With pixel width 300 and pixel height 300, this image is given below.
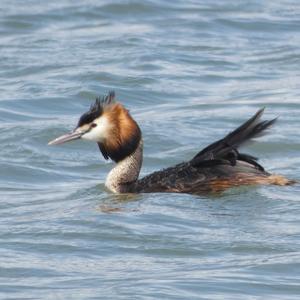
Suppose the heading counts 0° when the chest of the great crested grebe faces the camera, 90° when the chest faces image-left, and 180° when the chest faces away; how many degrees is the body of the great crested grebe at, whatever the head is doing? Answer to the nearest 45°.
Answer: approximately 90°
